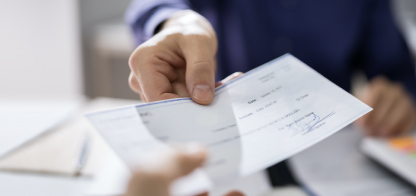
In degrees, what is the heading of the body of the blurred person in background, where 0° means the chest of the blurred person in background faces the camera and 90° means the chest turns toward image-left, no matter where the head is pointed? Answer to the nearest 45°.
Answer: approximately 0°

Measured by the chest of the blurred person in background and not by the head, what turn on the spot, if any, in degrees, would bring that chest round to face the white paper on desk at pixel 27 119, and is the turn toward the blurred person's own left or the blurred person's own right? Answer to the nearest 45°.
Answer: approximately 45° to the blurred person's own right
